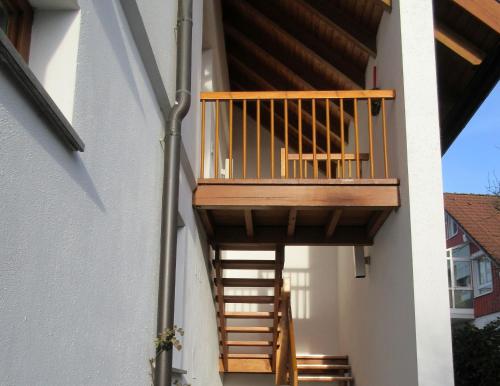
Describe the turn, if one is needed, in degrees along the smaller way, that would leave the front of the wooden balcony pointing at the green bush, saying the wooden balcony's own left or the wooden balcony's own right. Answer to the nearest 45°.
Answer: approximately 135° to the wooden balcony's own left

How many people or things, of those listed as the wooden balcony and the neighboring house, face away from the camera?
0

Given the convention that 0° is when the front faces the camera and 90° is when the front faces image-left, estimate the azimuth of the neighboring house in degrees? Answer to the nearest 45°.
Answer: approximately 45°

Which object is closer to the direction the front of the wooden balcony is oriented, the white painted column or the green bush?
the white painted column

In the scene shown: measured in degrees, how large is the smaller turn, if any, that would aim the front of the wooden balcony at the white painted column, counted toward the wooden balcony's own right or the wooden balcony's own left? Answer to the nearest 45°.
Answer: approximately 45° to the wooden balcony's own left

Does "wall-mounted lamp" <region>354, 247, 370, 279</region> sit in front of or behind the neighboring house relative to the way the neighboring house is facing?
in front

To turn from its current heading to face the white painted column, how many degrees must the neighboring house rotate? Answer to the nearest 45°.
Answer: approximately 45° to its left
